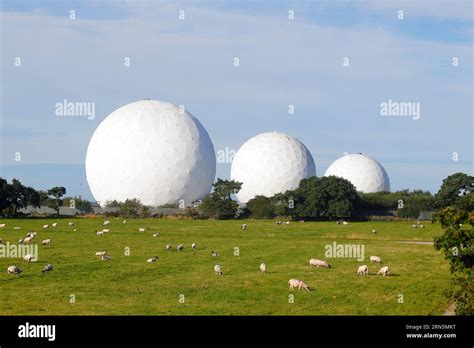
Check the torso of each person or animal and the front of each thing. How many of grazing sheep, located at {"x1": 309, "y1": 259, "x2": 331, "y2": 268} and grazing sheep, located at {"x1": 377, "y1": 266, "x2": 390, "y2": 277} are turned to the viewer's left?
1

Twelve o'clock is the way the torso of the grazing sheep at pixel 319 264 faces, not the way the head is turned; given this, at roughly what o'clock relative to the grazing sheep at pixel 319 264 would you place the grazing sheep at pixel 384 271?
the grazing sheep at pixel 384 271 is roughly at 1 o'clock from the grazing sheep at pixel 319 264.

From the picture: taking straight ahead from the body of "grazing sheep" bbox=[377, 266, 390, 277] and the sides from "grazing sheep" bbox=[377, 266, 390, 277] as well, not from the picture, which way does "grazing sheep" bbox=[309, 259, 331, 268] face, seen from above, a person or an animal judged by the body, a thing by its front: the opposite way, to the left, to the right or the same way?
the opposite way

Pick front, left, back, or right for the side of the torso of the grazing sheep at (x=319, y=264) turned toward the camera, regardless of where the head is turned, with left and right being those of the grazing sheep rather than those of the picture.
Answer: right

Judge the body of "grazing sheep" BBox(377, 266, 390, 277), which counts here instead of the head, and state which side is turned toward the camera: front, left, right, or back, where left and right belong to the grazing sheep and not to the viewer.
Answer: left
